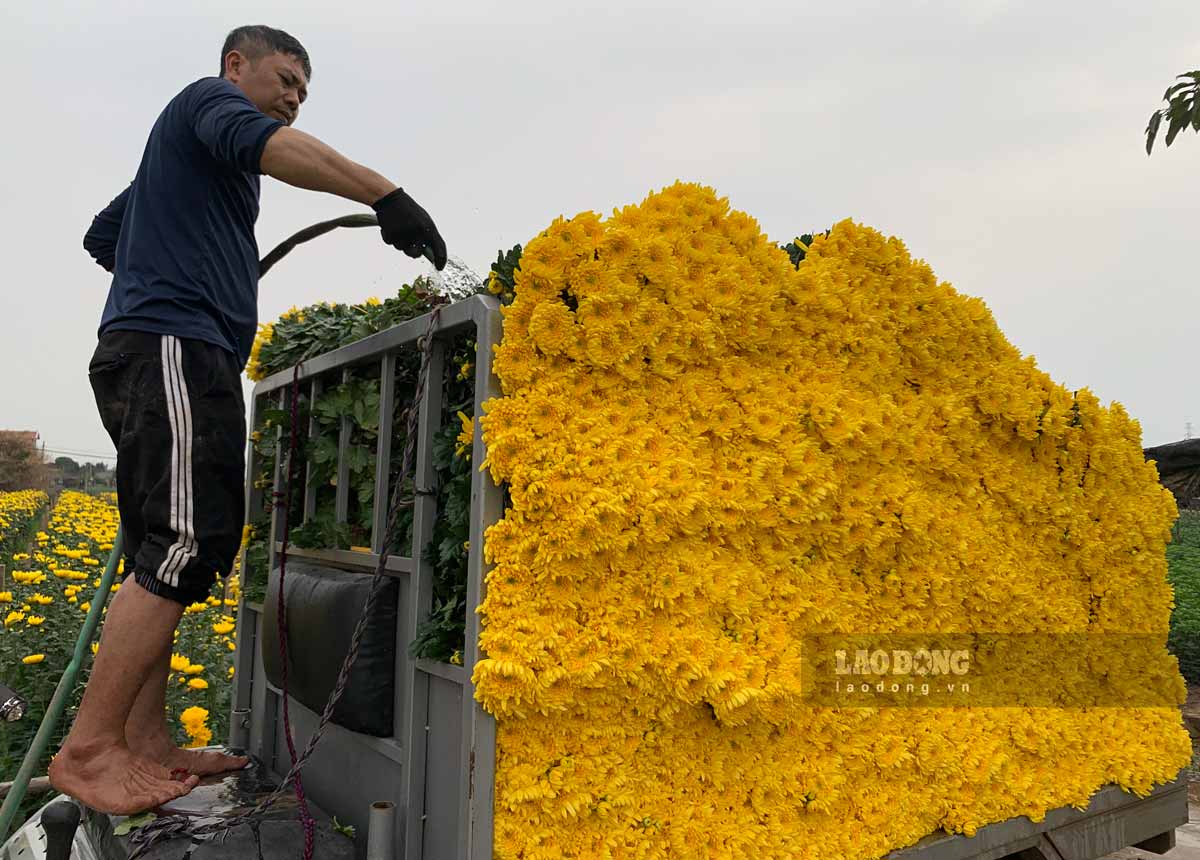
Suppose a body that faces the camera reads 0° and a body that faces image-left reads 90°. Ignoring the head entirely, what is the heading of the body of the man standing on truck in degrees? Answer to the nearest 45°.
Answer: approximately 270°

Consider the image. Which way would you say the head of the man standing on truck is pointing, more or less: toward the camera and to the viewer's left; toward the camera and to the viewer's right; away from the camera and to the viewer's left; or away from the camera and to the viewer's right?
toward the camera and to the viewer's right

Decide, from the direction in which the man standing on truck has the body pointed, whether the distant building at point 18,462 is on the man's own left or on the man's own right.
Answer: on the man's own left

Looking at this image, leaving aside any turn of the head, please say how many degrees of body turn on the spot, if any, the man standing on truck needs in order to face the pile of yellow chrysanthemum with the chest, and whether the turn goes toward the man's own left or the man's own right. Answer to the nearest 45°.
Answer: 0° — they already face it
